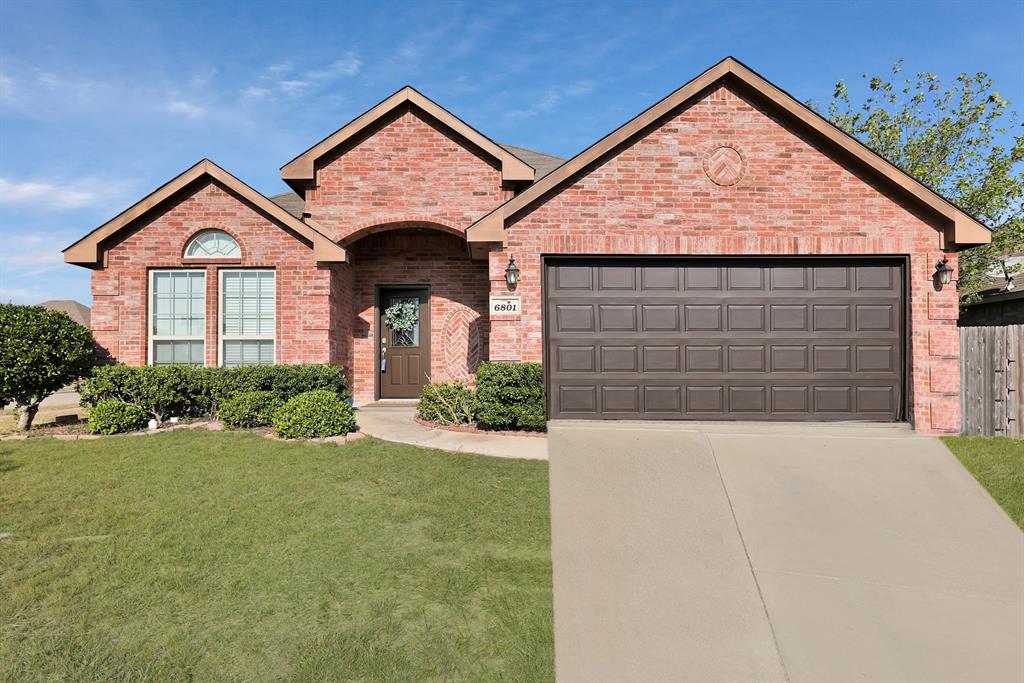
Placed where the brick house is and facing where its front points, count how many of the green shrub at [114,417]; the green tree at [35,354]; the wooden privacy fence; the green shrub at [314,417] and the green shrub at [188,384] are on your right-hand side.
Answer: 4

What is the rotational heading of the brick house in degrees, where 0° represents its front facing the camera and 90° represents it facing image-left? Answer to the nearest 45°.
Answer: approximately 0°

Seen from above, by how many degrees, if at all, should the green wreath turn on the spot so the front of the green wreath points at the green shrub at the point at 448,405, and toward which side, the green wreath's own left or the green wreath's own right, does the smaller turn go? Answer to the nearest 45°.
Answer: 0° — it already faces it

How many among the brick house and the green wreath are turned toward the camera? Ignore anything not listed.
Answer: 2

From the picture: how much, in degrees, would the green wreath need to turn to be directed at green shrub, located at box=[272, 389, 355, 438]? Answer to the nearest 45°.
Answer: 0° — it already faces it

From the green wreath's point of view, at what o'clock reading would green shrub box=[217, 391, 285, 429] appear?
The green shrub is roughly at 1 o'clock from the green wreath.

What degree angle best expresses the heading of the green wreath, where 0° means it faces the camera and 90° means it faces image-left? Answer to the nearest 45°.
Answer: approximately 0°

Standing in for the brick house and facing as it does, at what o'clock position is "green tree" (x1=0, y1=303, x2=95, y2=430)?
The green tree is roughly at 3 o'clock from the brick house.

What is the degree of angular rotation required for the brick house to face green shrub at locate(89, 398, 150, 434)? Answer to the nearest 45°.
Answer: approximately 90° to its right
